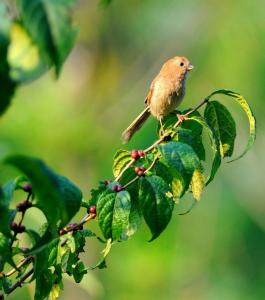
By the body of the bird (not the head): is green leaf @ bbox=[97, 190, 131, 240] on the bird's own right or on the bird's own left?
on the bird's own right

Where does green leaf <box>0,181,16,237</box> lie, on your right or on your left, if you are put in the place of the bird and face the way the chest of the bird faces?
on your right

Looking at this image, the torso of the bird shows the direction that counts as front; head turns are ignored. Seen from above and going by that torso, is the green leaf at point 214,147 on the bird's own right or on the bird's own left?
on the bird's own left

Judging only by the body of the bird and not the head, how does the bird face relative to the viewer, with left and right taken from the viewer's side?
facing the viewer and to the right of the viewer

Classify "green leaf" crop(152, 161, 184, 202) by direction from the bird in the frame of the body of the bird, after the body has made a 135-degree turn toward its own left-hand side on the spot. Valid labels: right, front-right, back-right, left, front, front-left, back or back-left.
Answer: back

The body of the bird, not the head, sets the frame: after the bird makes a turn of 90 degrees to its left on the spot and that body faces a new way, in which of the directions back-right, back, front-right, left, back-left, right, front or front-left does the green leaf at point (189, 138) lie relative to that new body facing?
front-right
